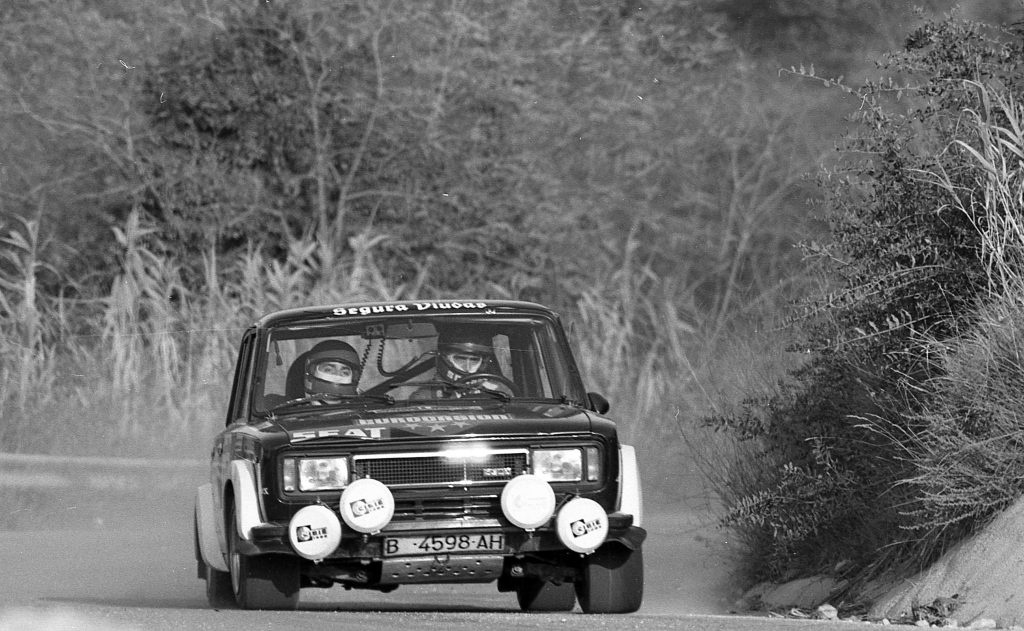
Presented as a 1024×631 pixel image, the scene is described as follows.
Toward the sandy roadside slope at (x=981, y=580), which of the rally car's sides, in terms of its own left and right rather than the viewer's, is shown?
left

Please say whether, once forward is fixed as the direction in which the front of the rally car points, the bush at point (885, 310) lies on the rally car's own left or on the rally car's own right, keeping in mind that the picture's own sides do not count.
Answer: on the rally car's own left

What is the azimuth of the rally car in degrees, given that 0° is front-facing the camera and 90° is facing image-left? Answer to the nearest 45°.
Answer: approximately 0°

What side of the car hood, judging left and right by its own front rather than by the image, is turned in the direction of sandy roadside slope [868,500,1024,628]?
left

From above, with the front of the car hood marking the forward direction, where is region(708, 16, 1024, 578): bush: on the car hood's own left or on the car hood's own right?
on the car hood's own left
